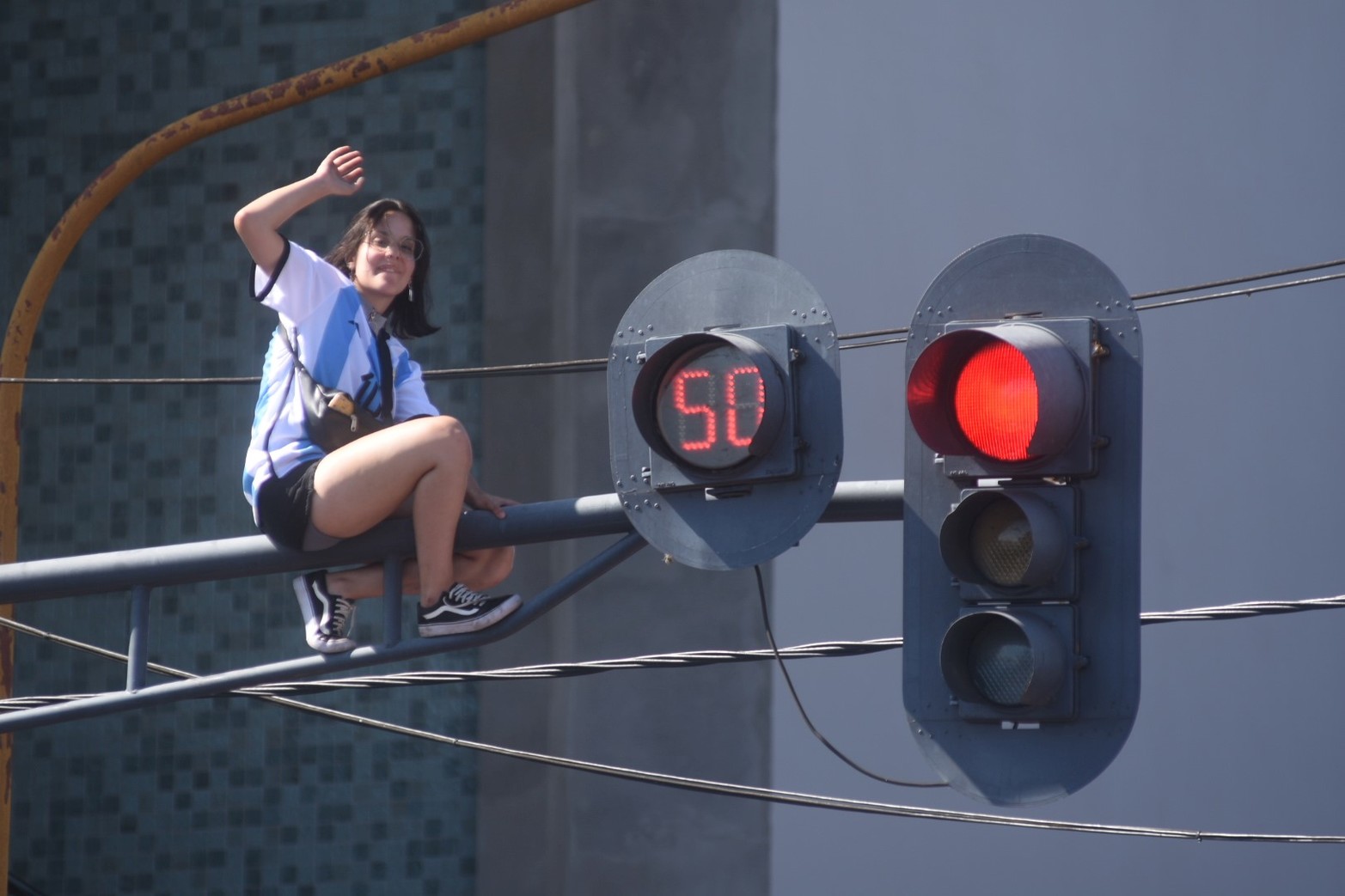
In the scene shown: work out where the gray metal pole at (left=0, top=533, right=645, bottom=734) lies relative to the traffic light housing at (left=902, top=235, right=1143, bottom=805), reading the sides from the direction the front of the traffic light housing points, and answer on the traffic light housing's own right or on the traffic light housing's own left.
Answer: on the traffic light housing's own right

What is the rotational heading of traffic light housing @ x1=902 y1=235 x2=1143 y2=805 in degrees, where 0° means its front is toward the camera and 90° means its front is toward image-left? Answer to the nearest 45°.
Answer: approximately 45°

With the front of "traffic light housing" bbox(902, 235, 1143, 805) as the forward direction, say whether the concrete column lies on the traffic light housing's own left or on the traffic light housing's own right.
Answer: on the traffic light housing's own right
